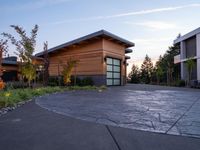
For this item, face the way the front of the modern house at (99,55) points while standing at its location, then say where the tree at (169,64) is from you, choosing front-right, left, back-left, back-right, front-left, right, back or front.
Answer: left

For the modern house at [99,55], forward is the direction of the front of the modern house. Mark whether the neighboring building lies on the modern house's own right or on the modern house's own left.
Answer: on the modern house's own left

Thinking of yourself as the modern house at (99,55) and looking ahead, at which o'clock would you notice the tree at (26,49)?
The tree is roughly at 3 o'clock from the modern house.

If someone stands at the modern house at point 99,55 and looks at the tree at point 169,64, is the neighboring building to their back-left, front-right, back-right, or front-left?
front-right

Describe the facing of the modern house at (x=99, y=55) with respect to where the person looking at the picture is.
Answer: facing the viewer and to the right of the viewer

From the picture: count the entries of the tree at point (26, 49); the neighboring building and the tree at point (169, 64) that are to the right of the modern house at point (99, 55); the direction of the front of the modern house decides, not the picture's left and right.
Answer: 1
